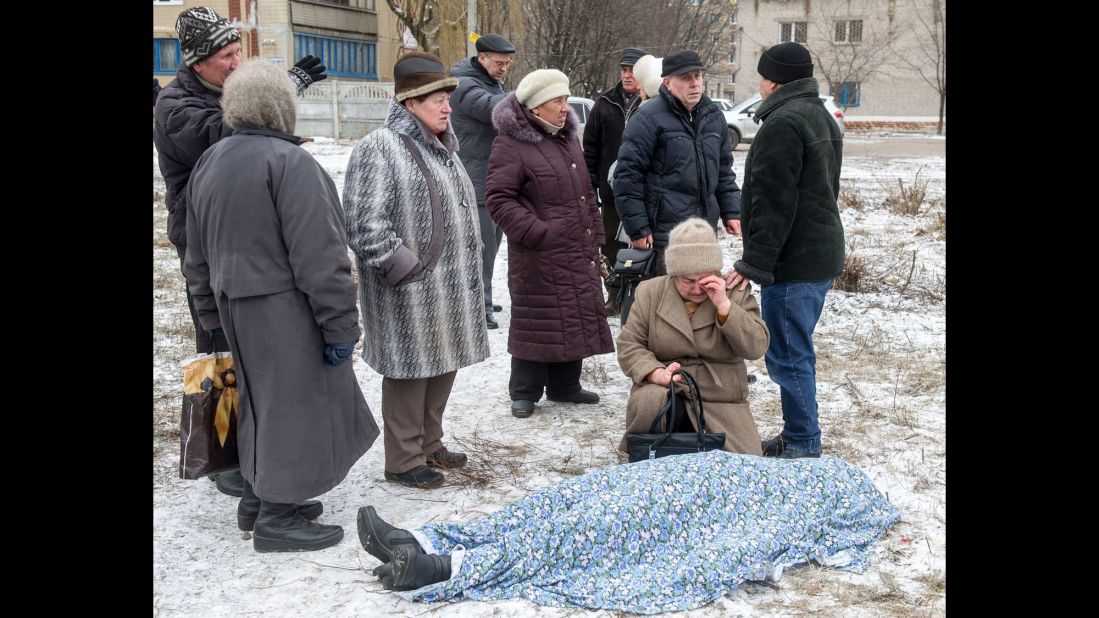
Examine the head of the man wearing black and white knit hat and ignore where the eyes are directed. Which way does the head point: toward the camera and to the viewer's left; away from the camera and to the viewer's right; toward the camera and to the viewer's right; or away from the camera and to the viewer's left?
toward the camera and to the viewer's right

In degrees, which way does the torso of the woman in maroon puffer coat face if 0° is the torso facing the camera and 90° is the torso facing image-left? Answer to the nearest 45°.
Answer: approximately 315°

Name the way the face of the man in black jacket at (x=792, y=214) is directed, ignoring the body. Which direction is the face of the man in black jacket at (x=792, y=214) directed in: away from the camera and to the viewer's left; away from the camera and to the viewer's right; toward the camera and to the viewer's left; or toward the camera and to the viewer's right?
away from the camera and to the viewer's left

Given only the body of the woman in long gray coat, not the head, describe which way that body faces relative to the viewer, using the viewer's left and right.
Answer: facing away from the viewer and to the right of the viewer

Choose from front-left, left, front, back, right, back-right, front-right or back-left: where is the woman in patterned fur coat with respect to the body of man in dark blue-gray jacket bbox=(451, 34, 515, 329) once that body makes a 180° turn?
back-left

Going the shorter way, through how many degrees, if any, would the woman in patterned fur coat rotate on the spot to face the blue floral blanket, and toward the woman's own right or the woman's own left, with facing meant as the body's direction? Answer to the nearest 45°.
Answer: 0° — they already face it

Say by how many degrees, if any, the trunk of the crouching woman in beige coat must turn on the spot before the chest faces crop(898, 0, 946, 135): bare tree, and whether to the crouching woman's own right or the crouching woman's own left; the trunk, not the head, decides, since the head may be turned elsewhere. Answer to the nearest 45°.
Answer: approximately 180°

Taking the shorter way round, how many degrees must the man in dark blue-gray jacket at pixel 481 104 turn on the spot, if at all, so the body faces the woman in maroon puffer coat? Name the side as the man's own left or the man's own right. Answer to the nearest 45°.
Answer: approximately 45° to the man's own right

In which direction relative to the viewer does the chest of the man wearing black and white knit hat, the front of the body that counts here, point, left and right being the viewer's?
facing to the right of the viewer
